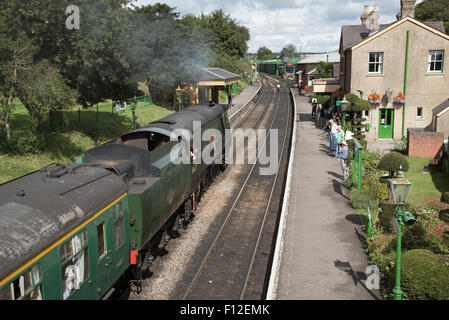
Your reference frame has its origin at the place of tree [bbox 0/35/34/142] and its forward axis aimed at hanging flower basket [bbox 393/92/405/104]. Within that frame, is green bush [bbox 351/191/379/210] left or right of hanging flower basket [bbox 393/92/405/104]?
right

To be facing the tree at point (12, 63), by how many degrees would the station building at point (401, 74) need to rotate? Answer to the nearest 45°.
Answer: approximately 45° to its right

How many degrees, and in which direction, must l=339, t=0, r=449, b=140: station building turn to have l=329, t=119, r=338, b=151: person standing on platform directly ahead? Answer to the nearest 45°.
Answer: approximately 45° to its right

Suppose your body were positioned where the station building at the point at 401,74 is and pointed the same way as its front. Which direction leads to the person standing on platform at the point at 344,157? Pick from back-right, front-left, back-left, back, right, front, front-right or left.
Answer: front

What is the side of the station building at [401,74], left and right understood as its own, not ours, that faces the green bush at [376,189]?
front

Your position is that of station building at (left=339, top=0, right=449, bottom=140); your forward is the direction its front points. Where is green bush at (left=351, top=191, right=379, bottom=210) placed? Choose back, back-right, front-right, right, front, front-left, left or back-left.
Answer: front

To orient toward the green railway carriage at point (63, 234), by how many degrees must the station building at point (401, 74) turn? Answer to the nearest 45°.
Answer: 0° — it already faces it

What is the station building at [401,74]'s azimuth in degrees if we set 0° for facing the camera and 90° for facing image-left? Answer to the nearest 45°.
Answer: approximately 0°

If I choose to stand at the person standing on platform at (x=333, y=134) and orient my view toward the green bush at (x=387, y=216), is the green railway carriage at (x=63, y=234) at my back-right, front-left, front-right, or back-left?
front-right

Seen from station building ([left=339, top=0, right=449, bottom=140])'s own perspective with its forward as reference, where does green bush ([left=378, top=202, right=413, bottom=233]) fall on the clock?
The green bush is roughly at 12 o'clock from the station building.
